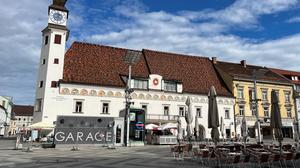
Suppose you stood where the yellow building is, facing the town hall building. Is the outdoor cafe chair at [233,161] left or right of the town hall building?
left

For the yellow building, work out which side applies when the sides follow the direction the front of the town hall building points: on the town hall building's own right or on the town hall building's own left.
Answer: on the town hall building's own left

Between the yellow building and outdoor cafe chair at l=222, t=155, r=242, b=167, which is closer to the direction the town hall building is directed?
the outdoor cafe chair

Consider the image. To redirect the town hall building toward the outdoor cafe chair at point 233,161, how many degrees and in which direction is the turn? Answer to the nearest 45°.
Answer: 0° — it already faces it

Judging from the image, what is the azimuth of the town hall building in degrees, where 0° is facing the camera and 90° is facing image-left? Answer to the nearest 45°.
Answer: approximately 0°
